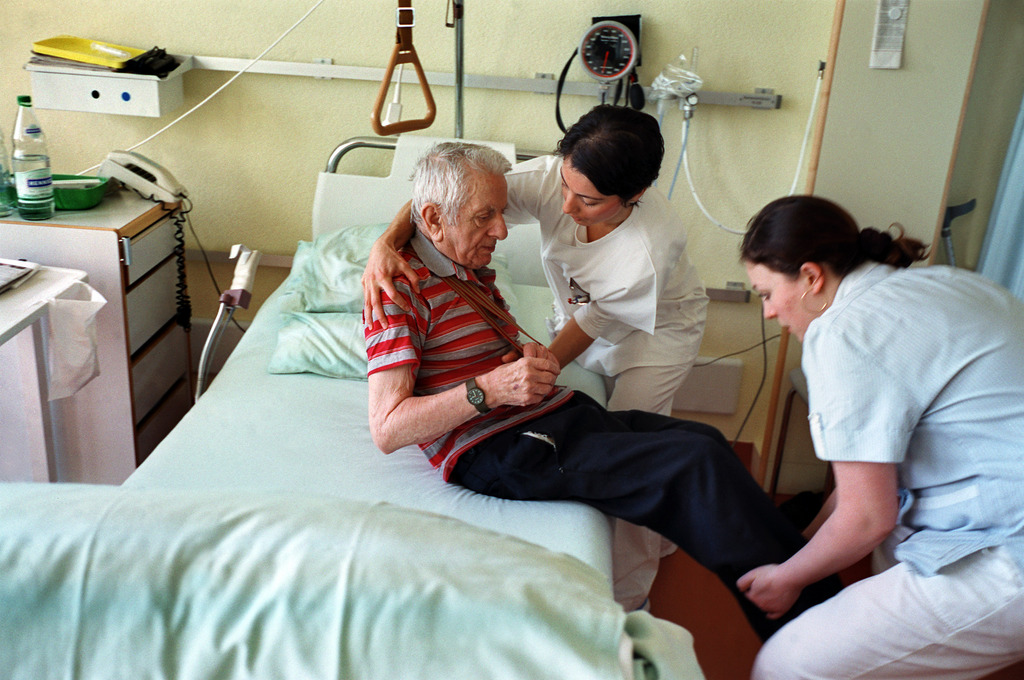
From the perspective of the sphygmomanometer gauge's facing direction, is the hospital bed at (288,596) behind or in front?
in front

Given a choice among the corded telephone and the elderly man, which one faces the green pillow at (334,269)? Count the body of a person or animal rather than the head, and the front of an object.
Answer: the corded telephone

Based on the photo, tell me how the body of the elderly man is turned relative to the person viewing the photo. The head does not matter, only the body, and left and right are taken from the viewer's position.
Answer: facing to the right of the viewer

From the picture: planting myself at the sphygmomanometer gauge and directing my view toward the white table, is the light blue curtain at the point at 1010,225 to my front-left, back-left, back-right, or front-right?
back-left

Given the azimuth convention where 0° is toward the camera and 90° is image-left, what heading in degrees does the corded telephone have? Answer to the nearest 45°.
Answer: approximately 315°

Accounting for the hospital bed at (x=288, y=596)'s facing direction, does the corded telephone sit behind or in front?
behind

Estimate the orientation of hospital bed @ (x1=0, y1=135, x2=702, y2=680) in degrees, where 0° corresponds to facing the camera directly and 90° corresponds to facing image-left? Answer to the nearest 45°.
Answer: approximately 0°

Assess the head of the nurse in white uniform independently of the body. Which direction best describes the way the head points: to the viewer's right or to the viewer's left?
to the viewer's left

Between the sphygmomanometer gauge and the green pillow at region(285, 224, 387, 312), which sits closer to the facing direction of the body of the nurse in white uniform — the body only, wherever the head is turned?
the green pillow

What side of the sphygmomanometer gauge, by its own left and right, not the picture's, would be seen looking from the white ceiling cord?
right

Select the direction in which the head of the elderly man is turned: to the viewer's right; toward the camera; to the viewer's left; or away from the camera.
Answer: to the viewer's right

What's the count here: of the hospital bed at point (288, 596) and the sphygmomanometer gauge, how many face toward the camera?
2

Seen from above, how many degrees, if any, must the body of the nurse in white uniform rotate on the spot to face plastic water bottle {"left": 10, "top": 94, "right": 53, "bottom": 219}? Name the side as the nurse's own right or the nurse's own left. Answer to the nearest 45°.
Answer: approximately 45° to the nurse's own right

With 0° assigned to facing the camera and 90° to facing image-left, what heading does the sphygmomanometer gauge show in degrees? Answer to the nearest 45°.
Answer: approximately 0°
